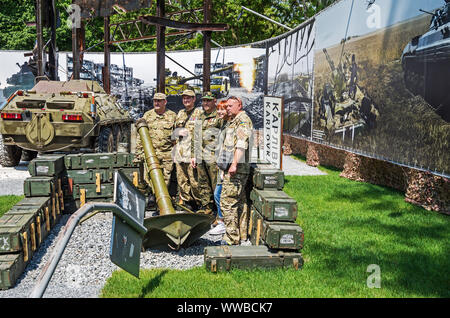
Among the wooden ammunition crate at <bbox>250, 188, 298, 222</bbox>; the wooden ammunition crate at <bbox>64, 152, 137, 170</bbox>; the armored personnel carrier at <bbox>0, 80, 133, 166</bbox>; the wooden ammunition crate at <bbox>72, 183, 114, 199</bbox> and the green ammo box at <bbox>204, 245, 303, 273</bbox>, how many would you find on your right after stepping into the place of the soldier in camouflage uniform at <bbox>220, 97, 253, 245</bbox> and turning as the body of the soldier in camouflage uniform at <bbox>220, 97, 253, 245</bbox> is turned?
3

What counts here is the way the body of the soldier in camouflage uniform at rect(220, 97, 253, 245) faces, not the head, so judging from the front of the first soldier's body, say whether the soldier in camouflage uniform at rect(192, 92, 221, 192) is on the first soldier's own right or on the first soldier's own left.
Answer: on the first soldier's own right

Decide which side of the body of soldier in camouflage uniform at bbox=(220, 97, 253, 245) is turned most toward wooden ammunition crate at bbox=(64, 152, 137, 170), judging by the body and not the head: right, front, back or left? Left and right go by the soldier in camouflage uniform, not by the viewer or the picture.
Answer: right

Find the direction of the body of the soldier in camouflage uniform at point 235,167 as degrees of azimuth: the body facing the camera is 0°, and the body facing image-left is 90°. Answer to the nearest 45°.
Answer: approximately 45°

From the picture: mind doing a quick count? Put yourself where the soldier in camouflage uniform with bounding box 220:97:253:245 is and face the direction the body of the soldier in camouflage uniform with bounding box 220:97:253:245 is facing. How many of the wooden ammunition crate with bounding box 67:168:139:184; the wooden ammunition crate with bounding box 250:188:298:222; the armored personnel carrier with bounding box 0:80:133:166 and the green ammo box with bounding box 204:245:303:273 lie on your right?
2
